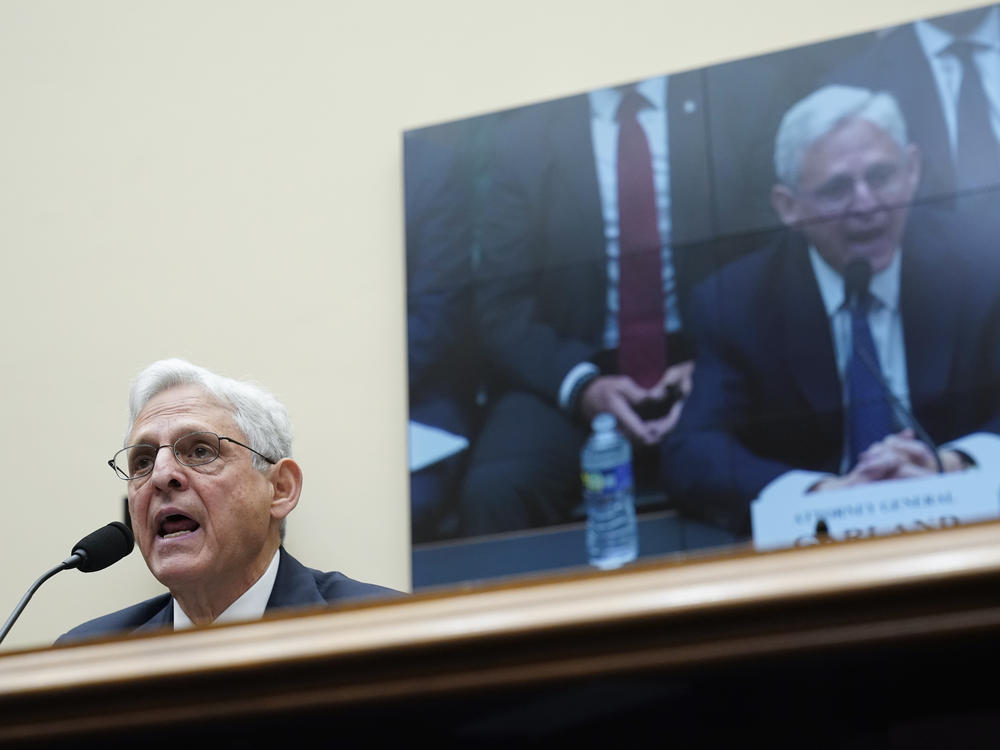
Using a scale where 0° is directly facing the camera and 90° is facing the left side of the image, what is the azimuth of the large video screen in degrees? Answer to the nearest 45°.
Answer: approximately 45°

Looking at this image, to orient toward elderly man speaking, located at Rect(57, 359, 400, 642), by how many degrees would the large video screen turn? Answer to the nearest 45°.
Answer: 0° — it already faces them

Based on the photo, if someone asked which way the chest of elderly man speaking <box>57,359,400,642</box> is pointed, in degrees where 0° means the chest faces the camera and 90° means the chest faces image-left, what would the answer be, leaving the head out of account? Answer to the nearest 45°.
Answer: approximately 45°

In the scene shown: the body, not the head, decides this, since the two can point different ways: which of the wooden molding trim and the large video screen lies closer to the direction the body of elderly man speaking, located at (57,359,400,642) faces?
the wooden molding trim

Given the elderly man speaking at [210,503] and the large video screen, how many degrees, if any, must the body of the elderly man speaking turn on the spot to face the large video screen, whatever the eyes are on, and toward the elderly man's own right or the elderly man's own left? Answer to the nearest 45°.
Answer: approximately 135° to the elderly man's own left
